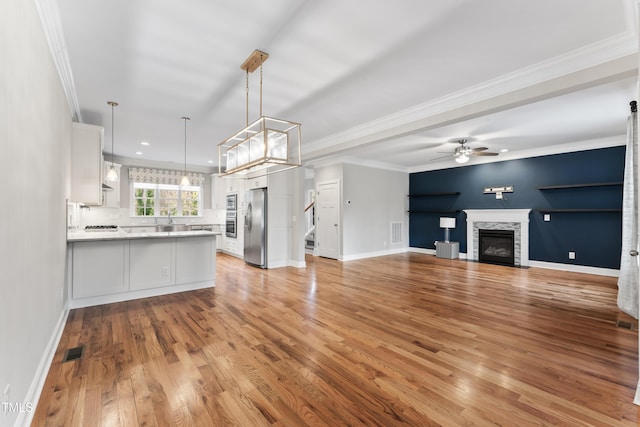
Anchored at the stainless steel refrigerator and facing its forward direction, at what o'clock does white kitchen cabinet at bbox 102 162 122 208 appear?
The white kitchen cabinet is roughly at 2 o'clock from the stainless steel refrigerator.

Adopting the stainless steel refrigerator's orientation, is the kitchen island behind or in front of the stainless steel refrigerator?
in front

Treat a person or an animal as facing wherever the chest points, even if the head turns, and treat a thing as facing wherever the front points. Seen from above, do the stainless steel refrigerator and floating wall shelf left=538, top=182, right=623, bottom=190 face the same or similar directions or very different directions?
same or similar directions

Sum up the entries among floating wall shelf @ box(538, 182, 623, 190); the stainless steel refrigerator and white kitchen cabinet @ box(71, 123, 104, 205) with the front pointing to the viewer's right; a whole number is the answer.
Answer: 1

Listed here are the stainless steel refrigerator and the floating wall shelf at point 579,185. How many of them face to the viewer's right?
0

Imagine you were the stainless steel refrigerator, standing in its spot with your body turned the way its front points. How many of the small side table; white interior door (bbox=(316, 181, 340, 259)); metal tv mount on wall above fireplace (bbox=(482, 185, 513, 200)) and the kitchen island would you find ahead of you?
1

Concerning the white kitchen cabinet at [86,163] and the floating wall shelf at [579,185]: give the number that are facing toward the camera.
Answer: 1

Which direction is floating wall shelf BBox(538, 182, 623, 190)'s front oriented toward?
toward the camera

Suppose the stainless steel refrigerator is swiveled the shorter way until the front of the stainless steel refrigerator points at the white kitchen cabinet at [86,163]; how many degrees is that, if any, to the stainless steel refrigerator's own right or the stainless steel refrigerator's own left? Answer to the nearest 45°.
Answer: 0° — it already faces it

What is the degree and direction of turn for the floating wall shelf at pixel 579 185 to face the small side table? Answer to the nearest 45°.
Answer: approximately 90° to its right

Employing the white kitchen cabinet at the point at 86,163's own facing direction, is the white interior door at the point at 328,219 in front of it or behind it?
in front

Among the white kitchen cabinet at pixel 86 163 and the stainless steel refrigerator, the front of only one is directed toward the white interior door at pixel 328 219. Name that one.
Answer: the white kitchen cabinet

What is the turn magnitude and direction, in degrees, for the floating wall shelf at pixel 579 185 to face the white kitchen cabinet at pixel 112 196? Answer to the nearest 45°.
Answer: approximately 45° to its right

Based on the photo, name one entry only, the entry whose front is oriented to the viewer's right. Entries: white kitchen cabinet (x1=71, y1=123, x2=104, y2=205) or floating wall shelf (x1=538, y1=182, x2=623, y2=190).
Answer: the white kitchen cabinet

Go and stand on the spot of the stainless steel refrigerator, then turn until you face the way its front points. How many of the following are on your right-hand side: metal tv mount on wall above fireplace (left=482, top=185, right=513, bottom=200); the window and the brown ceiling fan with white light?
1

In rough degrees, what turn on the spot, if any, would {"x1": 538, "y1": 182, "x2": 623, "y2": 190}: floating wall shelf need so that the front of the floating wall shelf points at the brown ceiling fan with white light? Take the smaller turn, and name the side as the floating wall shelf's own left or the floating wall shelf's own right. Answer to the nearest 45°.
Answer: approximately 45° to the floating wall shelf's own right

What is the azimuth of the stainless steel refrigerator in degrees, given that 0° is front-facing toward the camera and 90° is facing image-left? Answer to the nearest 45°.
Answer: approximately 45°

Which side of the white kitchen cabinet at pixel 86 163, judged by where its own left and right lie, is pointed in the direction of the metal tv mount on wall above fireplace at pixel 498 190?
front

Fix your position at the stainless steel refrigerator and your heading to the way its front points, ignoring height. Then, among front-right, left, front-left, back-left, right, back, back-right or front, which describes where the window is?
right
